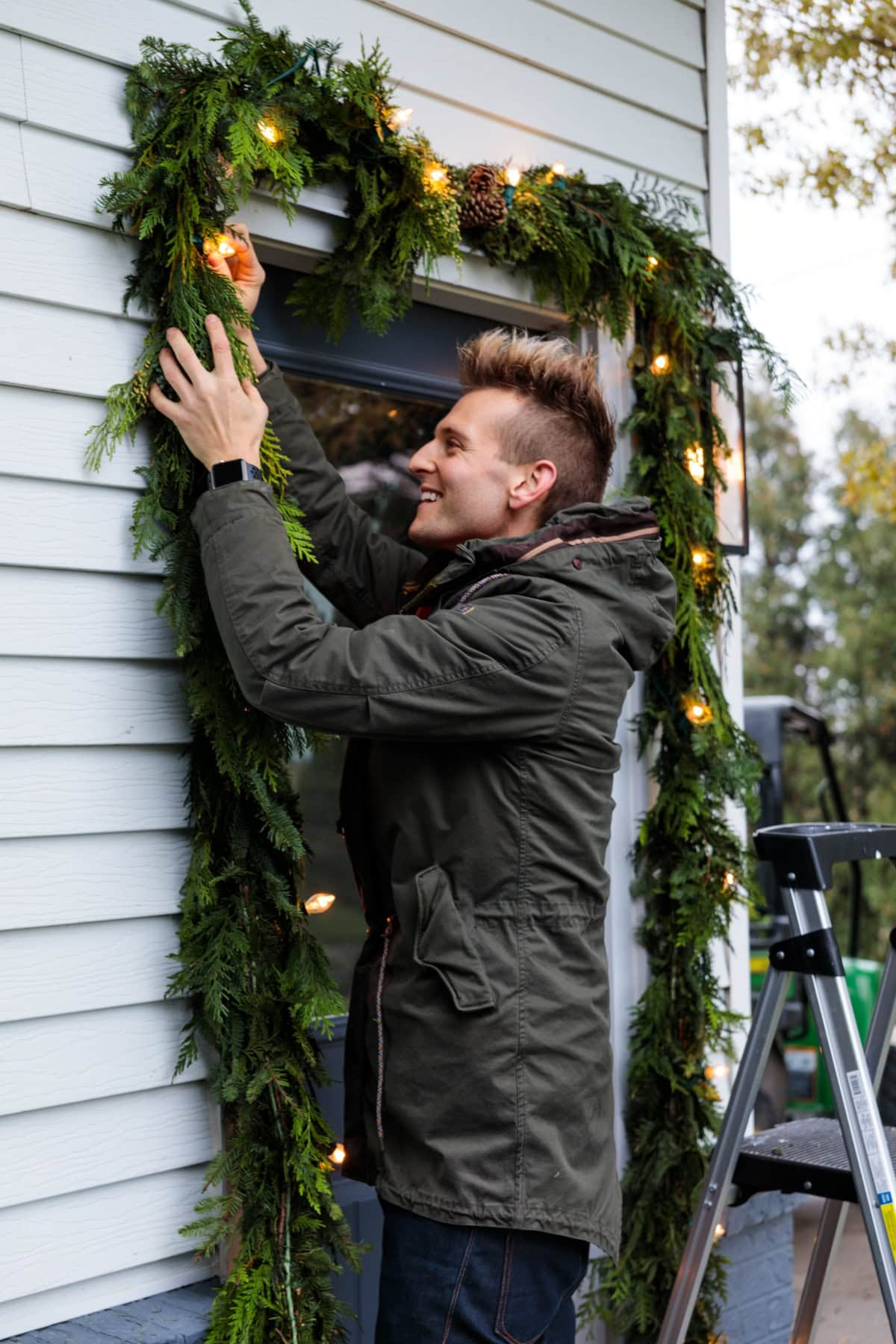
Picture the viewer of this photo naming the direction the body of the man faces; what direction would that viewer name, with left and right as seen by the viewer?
facing to the left of the viewer

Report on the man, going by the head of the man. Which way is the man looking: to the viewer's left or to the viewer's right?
to the viewer's left

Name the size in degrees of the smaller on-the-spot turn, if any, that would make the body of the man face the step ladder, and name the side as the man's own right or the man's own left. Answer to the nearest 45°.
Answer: approximately 135° to the man's own right
